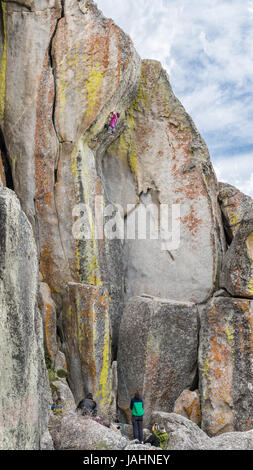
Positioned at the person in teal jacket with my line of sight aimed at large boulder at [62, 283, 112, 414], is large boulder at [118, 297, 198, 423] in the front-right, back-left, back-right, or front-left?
front-right

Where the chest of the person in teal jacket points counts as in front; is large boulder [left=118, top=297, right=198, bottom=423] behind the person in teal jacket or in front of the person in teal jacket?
in front

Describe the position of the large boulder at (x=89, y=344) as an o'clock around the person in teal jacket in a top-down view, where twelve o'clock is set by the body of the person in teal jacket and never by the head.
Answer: The large boulder is roughly at 11 o'clock from the person in teal jacket.

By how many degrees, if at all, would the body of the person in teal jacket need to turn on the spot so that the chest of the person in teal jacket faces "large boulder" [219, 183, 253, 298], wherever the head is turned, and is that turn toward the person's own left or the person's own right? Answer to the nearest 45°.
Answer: approximately 45° to the person's own right

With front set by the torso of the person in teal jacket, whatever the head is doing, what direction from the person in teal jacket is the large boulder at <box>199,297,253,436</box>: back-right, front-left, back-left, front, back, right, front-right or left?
front-right

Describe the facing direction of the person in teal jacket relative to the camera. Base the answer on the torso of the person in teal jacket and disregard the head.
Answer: away from the camera
